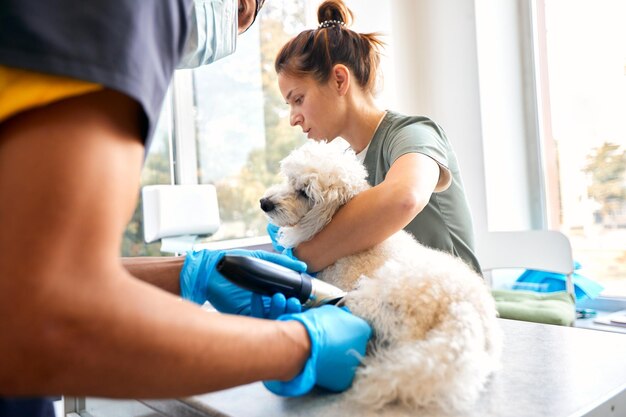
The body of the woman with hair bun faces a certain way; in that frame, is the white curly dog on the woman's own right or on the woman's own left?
on the woman's own left

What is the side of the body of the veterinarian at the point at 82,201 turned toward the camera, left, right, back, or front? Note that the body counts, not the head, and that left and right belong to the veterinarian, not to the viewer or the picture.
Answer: right

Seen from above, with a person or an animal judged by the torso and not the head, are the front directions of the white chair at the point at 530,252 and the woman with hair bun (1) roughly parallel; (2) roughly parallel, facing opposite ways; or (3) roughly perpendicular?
roughly perpendicular

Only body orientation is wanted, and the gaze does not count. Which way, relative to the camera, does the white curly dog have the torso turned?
to the viewer's left

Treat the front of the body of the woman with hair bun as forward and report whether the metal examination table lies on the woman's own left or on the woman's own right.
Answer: on the woman's own left

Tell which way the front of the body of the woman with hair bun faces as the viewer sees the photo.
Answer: to the viewer's left

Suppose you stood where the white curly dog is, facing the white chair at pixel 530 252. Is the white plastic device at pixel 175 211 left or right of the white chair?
left
